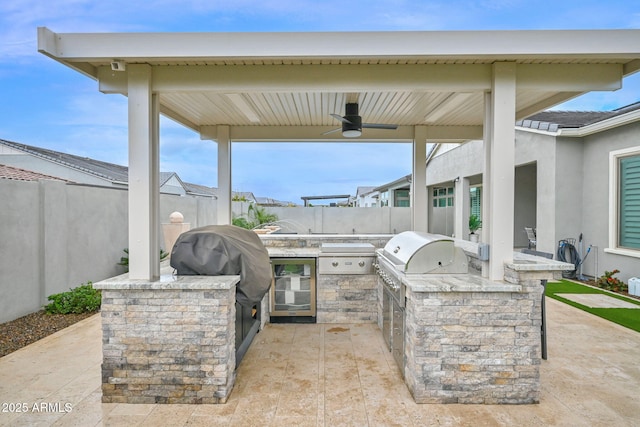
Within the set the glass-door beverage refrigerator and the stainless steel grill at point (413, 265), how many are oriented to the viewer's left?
1

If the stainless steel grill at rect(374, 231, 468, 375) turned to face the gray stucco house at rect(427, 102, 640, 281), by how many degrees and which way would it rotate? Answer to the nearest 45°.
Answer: approximately 135° to its right

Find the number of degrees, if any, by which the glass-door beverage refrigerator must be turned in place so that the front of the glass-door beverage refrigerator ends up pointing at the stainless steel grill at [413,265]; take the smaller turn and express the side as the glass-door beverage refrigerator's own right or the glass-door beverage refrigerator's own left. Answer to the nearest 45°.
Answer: approximately 45° to the glass-door beverage refrigerator's own left

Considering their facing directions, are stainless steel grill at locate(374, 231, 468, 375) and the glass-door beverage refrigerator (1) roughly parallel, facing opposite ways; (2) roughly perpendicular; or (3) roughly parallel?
roughly perpendicular

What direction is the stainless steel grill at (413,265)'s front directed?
to the viewer's left

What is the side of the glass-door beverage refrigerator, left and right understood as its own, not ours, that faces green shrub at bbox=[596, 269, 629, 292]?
left

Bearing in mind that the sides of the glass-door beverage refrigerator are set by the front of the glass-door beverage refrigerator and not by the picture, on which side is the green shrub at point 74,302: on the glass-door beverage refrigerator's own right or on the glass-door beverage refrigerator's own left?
on the glass-door beverage refrigerator's own right

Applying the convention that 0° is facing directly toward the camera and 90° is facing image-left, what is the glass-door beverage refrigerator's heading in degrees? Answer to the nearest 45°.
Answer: approximately 0°

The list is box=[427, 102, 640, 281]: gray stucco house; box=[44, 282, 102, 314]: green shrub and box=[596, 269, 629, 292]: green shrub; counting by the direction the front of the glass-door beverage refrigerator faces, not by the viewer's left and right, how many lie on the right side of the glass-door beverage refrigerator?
1

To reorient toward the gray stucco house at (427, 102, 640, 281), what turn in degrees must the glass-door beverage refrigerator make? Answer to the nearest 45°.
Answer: approximately 90° to its left

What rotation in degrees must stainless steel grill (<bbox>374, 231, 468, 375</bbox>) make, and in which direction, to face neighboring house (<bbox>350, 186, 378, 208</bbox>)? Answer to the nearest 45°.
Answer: approximately 90° to its right

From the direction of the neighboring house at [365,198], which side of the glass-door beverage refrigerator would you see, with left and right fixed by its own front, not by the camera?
back

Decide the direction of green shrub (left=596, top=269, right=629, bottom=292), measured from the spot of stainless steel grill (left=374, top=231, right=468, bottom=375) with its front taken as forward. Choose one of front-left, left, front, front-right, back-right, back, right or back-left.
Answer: back-right

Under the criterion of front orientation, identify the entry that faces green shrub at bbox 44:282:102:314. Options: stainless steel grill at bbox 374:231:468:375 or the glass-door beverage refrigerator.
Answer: the stainless steel grill
